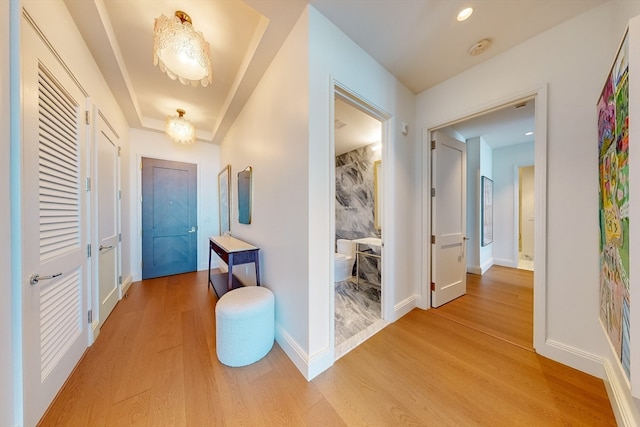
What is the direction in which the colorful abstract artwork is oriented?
to the viewer's left

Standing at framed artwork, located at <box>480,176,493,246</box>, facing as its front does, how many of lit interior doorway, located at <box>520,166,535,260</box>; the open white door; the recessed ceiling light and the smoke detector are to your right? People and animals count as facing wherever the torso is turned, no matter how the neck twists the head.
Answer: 3

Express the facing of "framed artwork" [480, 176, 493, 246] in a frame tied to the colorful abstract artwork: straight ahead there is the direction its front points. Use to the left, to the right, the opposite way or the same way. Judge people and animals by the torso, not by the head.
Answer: the opposite way

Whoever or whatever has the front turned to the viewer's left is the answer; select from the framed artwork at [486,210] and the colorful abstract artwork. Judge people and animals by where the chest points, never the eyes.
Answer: the colorful abstract artwork

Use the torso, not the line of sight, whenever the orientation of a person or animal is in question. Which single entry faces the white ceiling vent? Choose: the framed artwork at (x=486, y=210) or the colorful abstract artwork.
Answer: the colorful abstract artwork

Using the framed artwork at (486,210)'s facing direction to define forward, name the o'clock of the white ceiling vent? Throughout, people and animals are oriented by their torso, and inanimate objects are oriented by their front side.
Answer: The white ceiling vent is roughly at 4 o'clock from the framed artwork.

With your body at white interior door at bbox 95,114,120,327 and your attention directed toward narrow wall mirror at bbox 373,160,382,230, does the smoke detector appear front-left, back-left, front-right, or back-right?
front-right

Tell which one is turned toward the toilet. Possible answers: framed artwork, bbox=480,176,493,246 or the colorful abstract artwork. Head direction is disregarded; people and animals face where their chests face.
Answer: the colorful abstract artwork

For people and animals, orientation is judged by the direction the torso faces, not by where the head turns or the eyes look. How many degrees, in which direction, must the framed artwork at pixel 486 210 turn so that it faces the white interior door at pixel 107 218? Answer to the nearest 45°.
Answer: approximately 135° to its right

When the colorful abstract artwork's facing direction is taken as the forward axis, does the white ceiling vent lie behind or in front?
in front

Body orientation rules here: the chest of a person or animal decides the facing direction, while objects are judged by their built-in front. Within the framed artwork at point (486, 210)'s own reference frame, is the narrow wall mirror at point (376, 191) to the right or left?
on its right

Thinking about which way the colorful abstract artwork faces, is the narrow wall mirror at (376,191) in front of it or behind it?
in front

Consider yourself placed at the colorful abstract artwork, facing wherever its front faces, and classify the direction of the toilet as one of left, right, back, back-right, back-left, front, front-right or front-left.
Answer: front

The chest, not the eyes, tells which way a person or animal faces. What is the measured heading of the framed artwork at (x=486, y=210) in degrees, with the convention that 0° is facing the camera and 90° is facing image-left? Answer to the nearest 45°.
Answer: approximately 270°

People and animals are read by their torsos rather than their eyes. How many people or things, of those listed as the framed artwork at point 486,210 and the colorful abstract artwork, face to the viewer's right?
1
